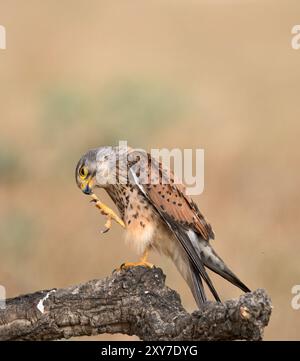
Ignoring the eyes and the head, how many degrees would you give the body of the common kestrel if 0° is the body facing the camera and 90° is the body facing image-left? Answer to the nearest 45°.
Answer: approximately 90°
